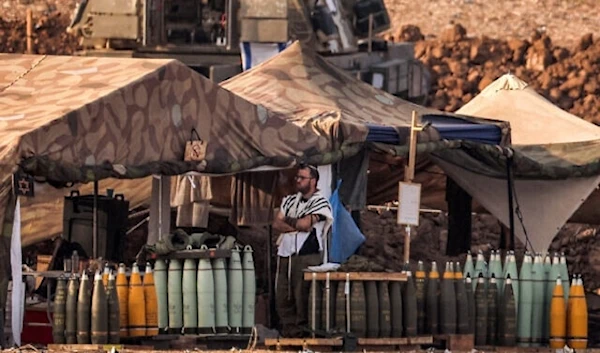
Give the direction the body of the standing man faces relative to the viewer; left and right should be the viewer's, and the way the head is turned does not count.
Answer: facing the viewer and to the left of the viewer

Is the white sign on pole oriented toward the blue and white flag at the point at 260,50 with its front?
no

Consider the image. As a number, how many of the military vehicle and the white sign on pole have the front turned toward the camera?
1

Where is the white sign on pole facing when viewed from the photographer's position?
facing the viewer

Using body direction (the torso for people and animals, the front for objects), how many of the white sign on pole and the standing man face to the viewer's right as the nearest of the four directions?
0

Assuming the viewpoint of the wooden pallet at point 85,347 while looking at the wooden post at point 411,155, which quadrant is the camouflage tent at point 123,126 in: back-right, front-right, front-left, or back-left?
front-left

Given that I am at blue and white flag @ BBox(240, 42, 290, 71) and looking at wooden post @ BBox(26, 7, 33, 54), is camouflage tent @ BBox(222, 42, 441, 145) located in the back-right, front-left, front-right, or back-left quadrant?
back-left
